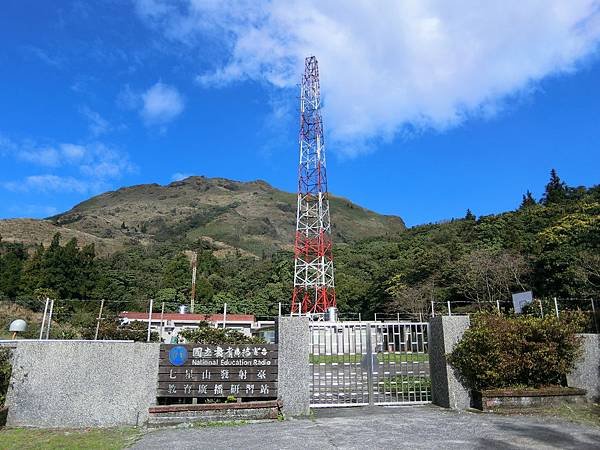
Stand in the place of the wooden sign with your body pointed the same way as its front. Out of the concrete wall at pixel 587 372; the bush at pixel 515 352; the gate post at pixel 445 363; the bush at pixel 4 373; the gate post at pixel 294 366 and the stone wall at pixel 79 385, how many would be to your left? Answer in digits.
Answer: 4

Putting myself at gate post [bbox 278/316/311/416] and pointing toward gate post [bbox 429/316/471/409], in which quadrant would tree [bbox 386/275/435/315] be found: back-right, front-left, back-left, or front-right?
front-left

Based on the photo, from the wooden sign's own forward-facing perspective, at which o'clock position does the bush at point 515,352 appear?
The bush is roughly at 9 o'clock from the wooden sign.

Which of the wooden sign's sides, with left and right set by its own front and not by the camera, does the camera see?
front

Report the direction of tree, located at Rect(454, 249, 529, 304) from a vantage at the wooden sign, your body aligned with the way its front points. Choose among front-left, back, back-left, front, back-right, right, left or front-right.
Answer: back-left

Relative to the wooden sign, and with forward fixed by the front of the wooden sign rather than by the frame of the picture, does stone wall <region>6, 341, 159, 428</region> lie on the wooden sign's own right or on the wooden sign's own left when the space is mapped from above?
on the wooden sign's own right

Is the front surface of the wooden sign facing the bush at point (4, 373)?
no

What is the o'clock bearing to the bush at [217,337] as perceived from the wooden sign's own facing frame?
The bush is roughly at 6 o'clock from the wooden sign.

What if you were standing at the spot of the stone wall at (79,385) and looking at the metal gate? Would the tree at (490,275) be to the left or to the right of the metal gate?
left

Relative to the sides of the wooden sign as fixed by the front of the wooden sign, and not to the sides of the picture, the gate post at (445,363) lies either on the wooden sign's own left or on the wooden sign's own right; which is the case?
on the wooden sign's own left

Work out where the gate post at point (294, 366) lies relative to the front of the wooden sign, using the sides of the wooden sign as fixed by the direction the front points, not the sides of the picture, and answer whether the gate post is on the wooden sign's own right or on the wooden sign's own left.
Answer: on the wooden sign's own left

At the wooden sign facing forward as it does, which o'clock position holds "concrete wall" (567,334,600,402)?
The concrete wall is roughly at 9 o'clock from the wooden sign.

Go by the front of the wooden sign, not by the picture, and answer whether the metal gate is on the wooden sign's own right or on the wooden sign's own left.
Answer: on the wooden sign's own left

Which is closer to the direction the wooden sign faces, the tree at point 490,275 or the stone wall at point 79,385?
the stone wall

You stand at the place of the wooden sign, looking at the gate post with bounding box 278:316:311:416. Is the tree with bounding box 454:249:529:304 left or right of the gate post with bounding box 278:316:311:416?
left

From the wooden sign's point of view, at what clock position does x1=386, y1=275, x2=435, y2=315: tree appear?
The tree is roughly at 7 o'clock from the wooden sign.
